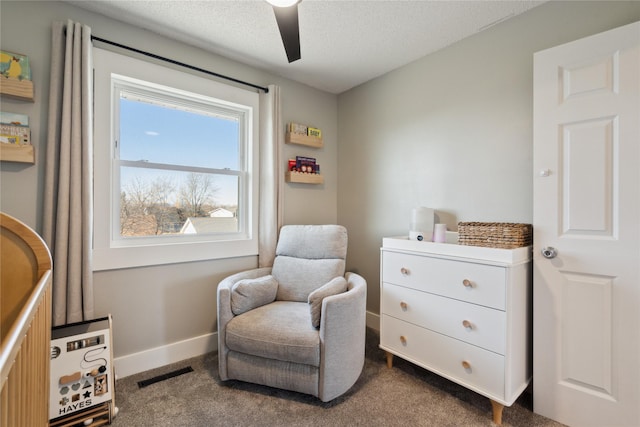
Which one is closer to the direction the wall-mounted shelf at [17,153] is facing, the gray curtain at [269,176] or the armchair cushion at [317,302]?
the armchair cushion

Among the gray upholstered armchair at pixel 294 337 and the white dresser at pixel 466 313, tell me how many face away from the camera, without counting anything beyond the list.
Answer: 0

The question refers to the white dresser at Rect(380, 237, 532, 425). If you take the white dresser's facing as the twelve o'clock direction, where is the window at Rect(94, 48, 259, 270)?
The window is roughly at 1 o'clock from the white dresser.

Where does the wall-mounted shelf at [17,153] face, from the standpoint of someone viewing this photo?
facing the viewer

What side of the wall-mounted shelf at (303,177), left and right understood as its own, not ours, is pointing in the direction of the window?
right

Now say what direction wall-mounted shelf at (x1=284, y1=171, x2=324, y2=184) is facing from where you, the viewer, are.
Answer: facing the viewer and to the right of the viewer

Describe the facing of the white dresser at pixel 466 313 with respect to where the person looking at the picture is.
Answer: facing the viewer and to the left of the viewer

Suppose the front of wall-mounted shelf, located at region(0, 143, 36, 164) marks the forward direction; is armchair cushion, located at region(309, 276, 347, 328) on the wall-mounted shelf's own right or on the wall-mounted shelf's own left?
on the wall-mounted shelf's own left
